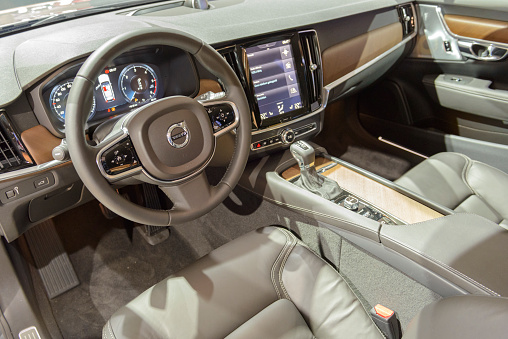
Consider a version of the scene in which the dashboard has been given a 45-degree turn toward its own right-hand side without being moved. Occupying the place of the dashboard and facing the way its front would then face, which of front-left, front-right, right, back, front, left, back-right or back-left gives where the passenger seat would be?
left

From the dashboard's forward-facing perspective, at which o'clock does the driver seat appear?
The driver seat is roughly at 1 o'clock from the dashboard.

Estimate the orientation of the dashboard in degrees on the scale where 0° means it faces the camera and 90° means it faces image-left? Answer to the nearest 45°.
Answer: approximately 315°
